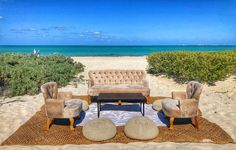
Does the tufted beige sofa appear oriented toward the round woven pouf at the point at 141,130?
yes

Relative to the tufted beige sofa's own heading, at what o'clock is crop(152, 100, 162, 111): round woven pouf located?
The round woven pouf is roughly at 11 o'clock from the tufted beige sofa.

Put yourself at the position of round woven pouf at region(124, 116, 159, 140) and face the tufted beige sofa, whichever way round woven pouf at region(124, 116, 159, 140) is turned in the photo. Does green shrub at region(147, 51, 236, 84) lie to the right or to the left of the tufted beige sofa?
right

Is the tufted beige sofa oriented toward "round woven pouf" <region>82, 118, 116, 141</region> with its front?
yes

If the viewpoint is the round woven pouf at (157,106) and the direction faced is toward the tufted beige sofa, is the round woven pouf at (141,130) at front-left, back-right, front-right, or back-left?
back-left

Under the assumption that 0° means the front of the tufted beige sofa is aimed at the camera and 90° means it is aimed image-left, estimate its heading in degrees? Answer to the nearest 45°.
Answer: approximately 0°
